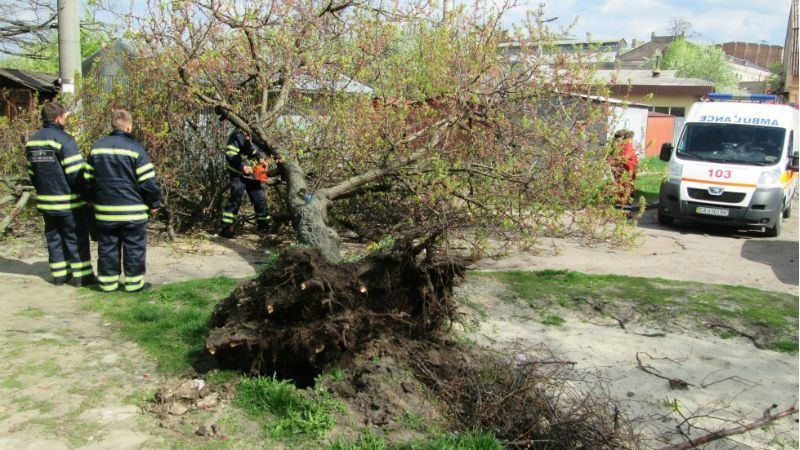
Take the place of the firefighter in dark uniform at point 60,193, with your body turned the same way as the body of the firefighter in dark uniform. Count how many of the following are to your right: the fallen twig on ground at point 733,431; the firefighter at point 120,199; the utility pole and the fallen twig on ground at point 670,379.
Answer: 3

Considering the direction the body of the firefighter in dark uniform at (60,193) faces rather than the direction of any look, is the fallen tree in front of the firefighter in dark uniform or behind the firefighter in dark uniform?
in front

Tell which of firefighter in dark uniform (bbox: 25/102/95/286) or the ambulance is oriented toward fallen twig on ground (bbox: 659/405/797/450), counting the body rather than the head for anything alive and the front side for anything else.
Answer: the ambulance

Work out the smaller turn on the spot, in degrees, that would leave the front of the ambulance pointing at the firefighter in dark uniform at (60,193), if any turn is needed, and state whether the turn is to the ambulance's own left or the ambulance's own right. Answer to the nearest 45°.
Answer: approximately 45° to the ambulance's own right

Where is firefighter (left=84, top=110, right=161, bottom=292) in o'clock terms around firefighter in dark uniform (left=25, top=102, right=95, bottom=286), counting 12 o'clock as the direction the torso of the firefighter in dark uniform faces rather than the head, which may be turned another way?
The firefighter is roughly at 3 o'clock from the firefighter in dark uniform.

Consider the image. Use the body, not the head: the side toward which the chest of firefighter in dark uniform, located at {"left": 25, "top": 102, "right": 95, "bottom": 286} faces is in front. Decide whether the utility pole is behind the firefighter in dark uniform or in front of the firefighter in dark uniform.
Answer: in front

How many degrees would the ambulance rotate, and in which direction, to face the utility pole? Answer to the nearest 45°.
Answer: approximately 45° to its right

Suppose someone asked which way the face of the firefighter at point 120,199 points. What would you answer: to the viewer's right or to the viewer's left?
to the viewer's right

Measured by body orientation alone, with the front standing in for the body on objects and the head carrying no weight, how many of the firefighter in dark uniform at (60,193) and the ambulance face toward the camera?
1

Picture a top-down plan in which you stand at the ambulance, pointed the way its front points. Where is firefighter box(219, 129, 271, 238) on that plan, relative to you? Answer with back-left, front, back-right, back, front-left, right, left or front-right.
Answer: front-right

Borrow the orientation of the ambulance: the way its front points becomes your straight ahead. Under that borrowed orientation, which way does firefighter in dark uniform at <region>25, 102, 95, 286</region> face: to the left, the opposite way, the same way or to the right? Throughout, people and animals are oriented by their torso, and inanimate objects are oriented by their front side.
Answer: the opposite way

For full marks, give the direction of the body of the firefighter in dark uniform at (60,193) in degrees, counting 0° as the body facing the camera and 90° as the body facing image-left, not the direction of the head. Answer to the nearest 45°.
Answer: approximately 225°

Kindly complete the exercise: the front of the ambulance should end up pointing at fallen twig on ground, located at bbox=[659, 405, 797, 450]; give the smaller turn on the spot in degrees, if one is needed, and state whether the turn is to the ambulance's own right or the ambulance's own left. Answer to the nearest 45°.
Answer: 0° — it already faces it
